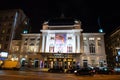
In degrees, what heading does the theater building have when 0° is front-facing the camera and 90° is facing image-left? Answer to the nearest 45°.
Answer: approximately 0°
